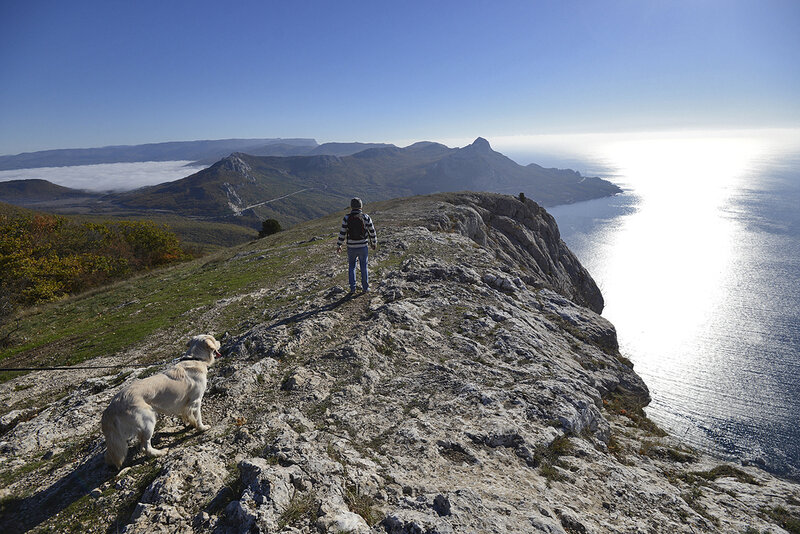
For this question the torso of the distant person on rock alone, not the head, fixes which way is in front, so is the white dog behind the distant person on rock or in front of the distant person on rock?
behind

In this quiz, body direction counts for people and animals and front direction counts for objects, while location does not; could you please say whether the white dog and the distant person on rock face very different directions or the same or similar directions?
same or similar directions

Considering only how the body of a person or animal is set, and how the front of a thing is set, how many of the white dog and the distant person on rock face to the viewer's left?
0

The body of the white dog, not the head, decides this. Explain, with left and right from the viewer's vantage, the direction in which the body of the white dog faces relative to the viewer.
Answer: facing away from the viewer and to the right of the viewer

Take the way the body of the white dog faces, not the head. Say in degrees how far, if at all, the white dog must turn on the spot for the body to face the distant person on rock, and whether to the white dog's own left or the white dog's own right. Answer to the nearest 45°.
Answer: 0° — it already faces them

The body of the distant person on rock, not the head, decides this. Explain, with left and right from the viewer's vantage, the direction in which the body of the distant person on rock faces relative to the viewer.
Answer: facing away from the viewer
